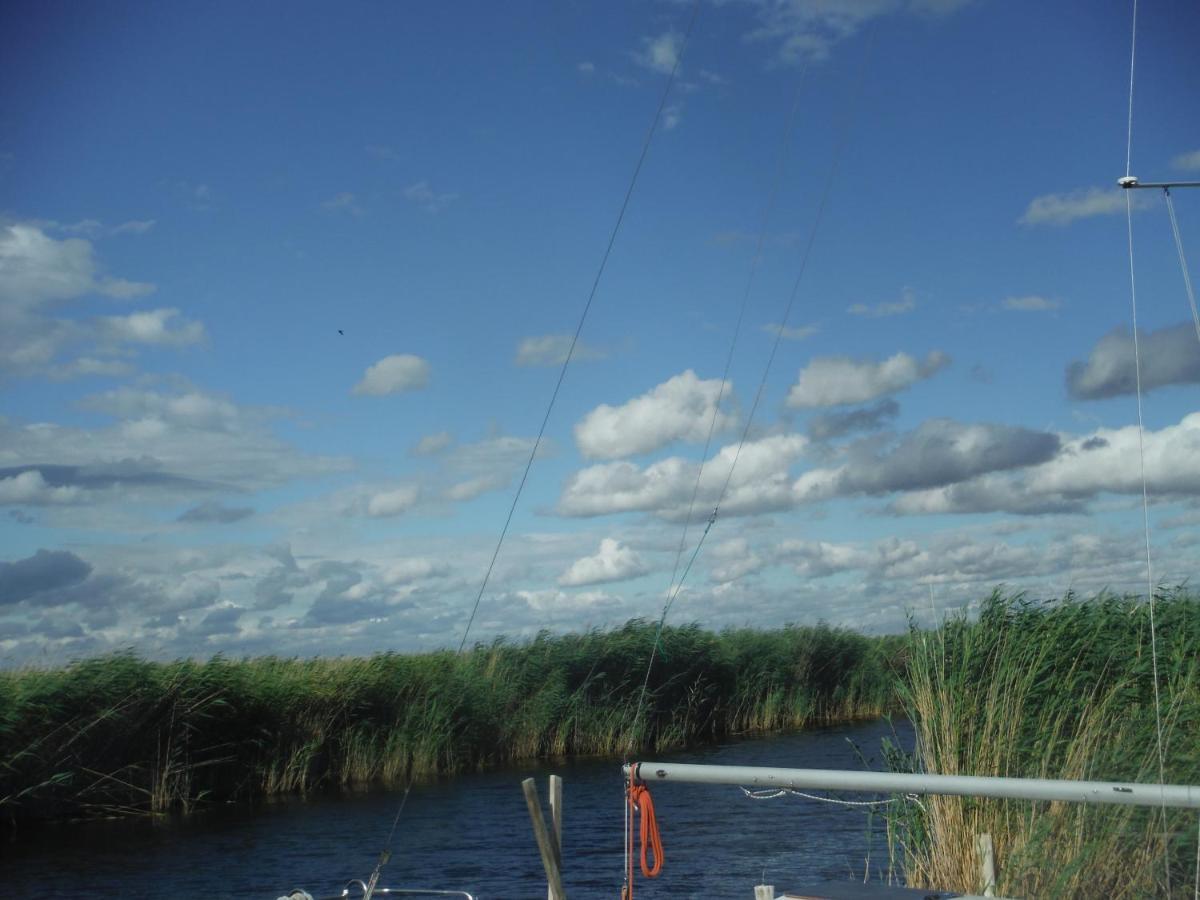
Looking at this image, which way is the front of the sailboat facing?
to the viewer's right

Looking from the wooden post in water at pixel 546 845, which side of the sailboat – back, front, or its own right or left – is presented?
back
